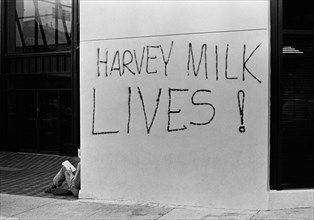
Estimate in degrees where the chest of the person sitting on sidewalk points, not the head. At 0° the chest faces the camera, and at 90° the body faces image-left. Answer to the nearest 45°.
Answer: approximately 90°
